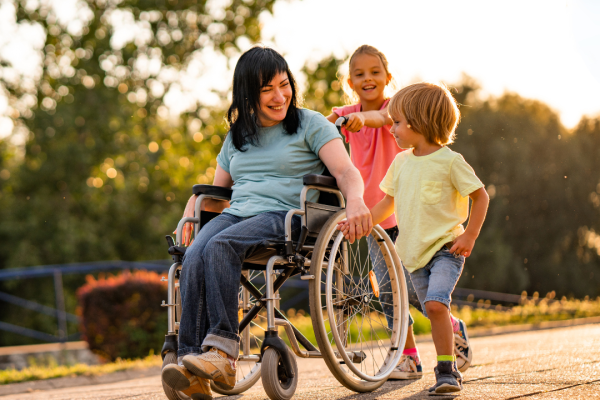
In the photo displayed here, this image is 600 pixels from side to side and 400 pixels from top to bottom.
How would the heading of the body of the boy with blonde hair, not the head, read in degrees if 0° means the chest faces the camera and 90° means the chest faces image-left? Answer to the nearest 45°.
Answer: approximately 45°

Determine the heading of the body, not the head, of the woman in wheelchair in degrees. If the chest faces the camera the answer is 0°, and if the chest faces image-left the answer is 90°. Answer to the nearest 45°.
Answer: approximately 45°

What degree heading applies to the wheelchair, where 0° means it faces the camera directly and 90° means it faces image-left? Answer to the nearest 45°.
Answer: approximately 45°

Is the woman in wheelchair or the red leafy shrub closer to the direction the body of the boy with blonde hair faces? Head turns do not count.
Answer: the woman in wheelchair

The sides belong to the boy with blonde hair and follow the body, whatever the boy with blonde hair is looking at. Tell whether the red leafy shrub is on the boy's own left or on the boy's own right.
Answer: on the boy's own right

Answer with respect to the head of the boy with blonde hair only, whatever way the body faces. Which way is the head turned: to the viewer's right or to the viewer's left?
to the viewer's left

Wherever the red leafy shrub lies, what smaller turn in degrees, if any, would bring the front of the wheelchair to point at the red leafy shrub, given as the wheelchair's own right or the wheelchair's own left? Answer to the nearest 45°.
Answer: approximately 135° to the wheelchair's own right
